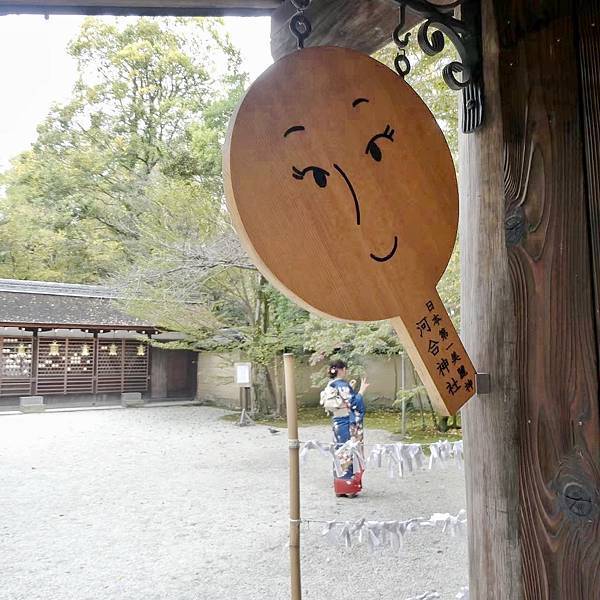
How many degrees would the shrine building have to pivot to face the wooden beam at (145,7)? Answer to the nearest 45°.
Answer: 0° — it already faces it

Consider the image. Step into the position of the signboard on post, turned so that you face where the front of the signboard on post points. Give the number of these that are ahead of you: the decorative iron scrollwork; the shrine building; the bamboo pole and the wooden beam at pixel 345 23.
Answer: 3

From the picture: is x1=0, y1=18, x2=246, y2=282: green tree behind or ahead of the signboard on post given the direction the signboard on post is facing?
behind

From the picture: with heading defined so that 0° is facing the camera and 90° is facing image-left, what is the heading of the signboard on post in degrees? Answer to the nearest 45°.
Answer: approximately 0°

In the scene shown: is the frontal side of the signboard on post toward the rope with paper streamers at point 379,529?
yes

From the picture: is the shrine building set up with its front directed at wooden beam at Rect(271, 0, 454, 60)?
yes

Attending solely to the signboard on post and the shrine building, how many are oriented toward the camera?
2

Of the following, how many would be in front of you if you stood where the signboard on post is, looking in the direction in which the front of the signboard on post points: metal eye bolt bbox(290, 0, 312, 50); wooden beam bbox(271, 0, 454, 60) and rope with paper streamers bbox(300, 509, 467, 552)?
3

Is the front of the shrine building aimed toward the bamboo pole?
yes
